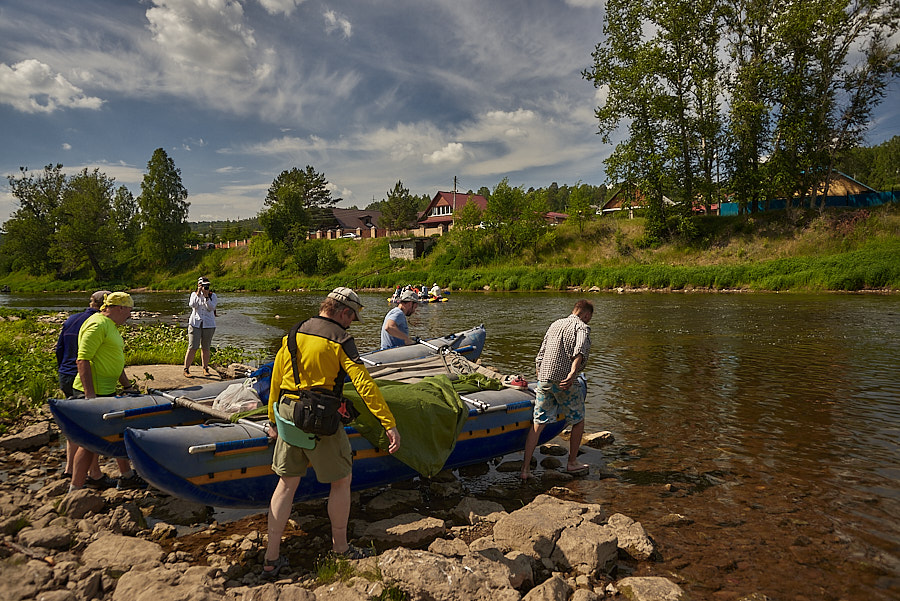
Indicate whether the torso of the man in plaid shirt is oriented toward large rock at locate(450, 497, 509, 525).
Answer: no

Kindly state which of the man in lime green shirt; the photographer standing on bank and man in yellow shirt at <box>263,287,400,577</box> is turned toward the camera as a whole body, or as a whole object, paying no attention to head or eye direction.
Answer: the photographer standing on bank

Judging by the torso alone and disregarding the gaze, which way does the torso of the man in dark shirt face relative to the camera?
to the viewer's right

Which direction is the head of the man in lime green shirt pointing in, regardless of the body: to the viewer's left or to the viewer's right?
to the viewer's right

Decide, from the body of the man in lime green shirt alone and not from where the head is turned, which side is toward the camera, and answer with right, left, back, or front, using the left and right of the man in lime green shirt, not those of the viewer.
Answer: right

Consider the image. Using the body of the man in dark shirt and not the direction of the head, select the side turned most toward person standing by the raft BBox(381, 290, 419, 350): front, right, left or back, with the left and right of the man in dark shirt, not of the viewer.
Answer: front

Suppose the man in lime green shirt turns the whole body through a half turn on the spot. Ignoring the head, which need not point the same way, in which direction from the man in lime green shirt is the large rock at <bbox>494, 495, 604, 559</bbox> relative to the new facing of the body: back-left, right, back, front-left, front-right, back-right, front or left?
back-left

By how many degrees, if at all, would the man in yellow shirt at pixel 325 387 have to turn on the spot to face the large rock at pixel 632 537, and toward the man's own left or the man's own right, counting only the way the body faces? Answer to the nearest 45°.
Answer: approximately 45° to the man's own right

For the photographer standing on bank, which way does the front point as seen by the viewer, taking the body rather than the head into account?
toward the camera
